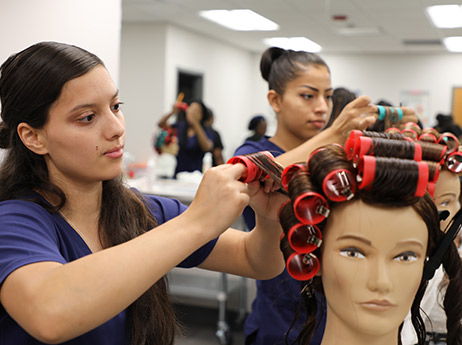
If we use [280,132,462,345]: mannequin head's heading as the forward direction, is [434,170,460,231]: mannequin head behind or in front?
behind

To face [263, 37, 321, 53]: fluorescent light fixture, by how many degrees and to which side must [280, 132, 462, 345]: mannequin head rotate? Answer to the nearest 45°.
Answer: approximately 180°

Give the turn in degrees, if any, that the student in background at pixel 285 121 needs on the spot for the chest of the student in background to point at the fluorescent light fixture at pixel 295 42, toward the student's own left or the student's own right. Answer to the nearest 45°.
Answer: approximately 135° to the student's own left

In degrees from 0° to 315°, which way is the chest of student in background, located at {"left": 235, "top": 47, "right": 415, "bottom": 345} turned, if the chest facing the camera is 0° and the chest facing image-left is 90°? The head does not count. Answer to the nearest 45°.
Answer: approximately 315°

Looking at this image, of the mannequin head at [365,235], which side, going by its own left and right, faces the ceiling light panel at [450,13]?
back

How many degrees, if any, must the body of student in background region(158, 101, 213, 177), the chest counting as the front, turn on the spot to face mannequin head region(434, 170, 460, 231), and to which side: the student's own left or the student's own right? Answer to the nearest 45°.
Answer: approximately 45° to the student's own left

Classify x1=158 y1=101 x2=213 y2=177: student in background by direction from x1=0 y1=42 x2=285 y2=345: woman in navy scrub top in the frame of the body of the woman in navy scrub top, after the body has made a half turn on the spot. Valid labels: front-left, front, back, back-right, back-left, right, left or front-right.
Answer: front-right

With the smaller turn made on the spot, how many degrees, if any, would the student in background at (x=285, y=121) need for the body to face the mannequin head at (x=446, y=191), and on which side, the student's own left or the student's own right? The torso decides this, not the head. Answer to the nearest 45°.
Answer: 0° — they already face it

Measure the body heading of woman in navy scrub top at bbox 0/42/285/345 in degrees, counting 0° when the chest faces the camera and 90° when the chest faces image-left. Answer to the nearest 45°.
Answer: approximately 315°

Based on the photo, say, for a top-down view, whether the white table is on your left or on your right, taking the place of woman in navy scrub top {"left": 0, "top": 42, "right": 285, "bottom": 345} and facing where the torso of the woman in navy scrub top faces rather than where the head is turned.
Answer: on your left
